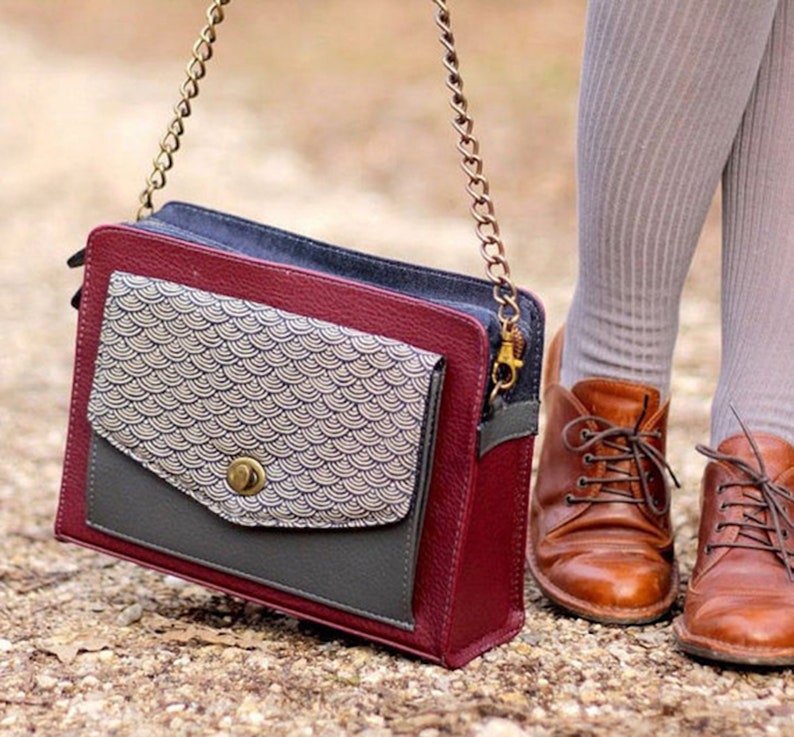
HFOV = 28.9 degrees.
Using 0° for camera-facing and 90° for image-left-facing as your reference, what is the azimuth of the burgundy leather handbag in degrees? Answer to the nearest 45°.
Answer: approximately 45°
